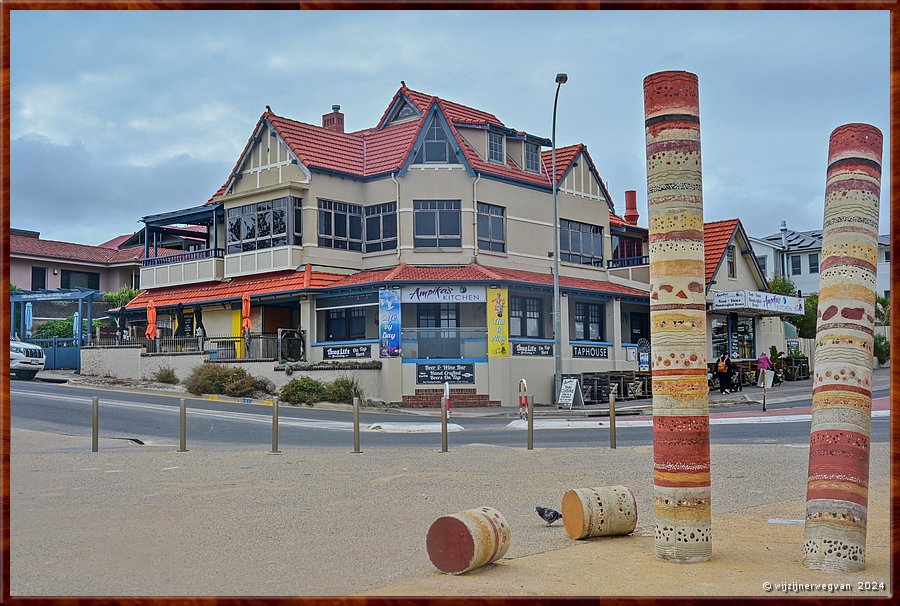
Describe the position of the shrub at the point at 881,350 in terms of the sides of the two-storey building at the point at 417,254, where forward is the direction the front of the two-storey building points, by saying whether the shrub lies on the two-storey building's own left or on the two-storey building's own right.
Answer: on the two-storey building's own left

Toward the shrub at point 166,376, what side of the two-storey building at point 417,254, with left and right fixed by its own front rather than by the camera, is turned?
right
